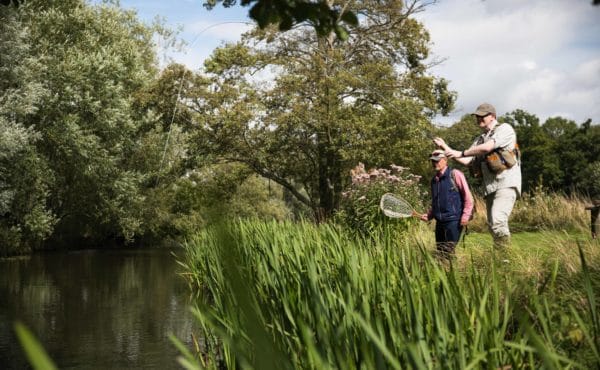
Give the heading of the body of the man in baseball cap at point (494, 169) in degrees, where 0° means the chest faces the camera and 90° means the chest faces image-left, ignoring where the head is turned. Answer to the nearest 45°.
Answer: approximately 90°

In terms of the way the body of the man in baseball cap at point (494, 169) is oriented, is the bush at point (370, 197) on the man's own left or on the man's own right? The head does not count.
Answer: on the man's own right

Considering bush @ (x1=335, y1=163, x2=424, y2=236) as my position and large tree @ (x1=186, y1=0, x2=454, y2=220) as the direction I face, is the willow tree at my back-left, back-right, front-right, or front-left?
front-left

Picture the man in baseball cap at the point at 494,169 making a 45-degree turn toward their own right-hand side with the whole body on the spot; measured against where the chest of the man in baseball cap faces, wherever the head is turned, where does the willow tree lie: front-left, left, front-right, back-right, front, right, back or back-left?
front

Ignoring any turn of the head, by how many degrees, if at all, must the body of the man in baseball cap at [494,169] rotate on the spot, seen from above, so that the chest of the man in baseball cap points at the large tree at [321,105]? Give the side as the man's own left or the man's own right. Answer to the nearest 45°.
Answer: approximately 90° to the man's own right
